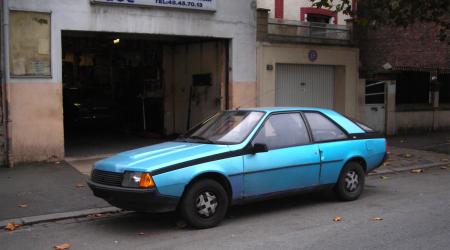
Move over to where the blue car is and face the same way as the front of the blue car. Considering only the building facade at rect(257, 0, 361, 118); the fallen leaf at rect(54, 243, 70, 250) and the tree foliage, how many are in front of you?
1

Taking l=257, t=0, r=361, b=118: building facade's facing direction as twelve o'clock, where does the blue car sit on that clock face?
The blue car is roughly at 12 o'clock from the building facade.

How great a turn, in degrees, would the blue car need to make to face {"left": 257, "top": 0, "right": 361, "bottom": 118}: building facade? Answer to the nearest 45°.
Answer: approximately 135° to its right

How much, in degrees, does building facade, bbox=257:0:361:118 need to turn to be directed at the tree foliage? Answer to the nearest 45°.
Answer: approximately 45° to its left

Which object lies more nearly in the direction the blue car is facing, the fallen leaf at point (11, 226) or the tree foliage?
the fallen leaf

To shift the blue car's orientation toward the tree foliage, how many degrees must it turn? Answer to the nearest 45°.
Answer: approximately 180°

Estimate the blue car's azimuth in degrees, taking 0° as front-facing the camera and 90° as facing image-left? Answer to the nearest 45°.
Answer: approximately 45°
